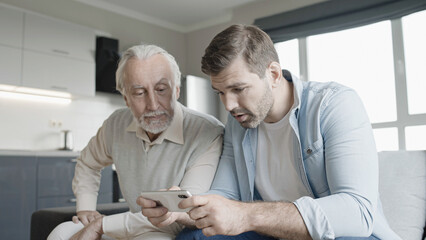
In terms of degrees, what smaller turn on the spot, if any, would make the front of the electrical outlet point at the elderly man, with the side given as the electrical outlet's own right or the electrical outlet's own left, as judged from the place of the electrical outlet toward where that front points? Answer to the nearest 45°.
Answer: approximately 45° to the electrical outlet's own right

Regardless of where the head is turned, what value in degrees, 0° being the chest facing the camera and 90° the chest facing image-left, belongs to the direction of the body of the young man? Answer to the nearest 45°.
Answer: approximately 45°
